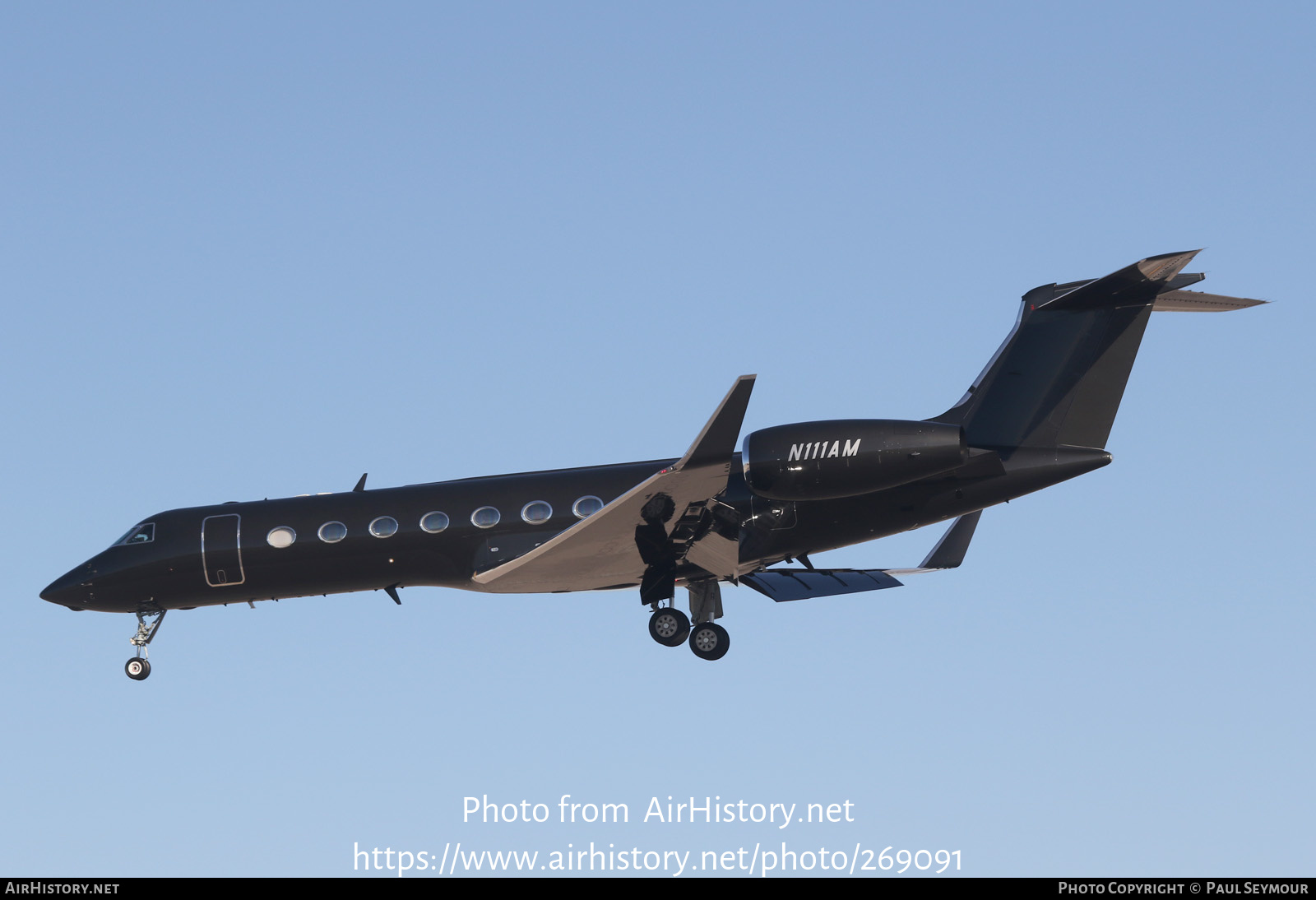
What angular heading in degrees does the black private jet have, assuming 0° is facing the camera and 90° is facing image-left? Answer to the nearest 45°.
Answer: approximately 90°
